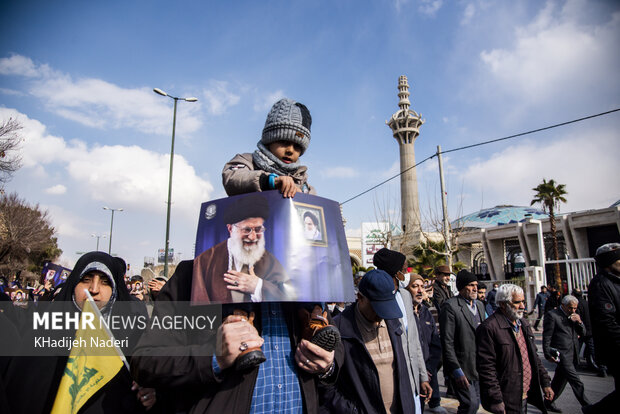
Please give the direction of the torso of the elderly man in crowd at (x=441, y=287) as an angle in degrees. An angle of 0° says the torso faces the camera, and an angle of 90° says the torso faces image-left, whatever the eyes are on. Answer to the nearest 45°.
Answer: approximately 315°

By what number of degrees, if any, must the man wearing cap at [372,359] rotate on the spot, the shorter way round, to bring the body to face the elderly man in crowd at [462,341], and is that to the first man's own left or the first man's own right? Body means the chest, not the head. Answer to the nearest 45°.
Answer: approximately 90° to the first man's own left

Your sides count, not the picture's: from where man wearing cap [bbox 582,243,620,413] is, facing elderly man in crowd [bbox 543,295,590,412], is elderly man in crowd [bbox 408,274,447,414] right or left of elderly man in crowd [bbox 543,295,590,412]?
left

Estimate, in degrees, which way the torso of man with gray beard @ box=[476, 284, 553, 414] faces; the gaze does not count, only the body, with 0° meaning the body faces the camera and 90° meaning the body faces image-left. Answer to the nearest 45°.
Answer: approximately 315°

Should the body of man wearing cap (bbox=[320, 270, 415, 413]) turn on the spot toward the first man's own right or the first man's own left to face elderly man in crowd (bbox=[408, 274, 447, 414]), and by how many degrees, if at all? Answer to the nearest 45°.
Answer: approximately 135° to the first man's own left

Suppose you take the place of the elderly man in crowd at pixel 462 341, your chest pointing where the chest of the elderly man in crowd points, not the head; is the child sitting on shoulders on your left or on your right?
on your right

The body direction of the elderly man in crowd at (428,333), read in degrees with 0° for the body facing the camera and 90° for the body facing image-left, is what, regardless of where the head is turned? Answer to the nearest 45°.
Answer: approximately 315°
